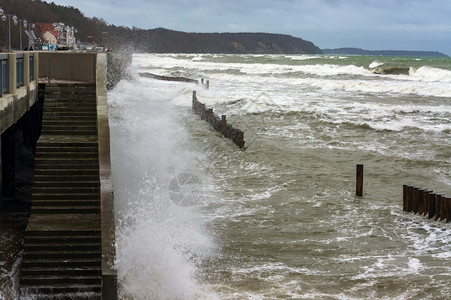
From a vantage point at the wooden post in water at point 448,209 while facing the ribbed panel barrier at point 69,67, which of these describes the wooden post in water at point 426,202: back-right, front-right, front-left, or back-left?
front-right

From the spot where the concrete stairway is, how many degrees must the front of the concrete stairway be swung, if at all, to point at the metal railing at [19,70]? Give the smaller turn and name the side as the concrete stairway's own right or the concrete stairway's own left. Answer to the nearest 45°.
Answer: approximately 180°

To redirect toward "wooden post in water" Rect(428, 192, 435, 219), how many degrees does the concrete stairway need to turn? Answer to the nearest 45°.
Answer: approximately 90° to its left

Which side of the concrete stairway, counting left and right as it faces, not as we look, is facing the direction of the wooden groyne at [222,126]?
back

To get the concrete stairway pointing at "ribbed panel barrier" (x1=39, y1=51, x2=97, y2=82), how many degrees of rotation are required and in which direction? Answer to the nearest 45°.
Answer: approximately 180°

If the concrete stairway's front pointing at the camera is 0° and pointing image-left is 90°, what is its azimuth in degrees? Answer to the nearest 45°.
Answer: approximately 0°

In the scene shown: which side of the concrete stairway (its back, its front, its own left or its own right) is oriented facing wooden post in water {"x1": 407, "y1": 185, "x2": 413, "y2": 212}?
left

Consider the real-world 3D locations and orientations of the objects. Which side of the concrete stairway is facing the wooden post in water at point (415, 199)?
left

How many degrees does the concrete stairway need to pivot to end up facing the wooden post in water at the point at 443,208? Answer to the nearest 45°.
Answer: approximately 90° to its left
